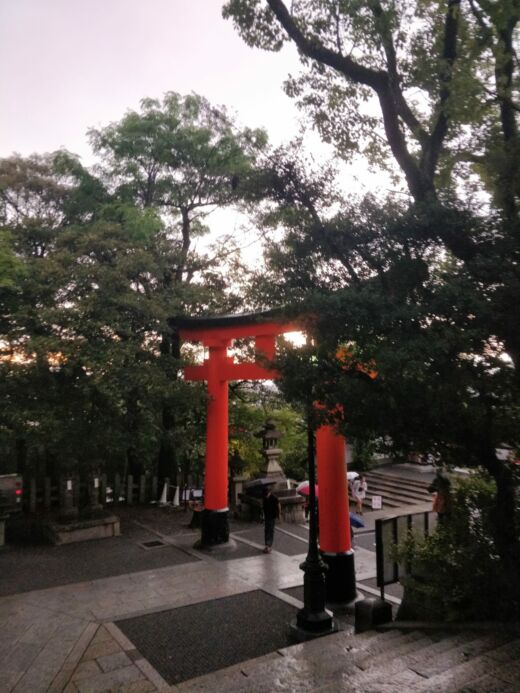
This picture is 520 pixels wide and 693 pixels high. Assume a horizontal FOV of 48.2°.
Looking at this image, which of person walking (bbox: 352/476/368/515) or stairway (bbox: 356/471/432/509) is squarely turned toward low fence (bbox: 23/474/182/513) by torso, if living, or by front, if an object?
the stairway

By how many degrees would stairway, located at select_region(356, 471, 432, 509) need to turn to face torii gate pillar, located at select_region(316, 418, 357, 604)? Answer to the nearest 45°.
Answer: approximately 45° to its left

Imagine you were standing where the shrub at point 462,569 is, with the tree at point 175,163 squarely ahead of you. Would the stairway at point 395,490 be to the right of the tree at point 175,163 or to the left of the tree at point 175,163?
right

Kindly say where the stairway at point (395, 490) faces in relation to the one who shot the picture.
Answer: facing the viewer and to the left of the viewer

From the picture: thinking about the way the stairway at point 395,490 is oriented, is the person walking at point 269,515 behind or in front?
in front
